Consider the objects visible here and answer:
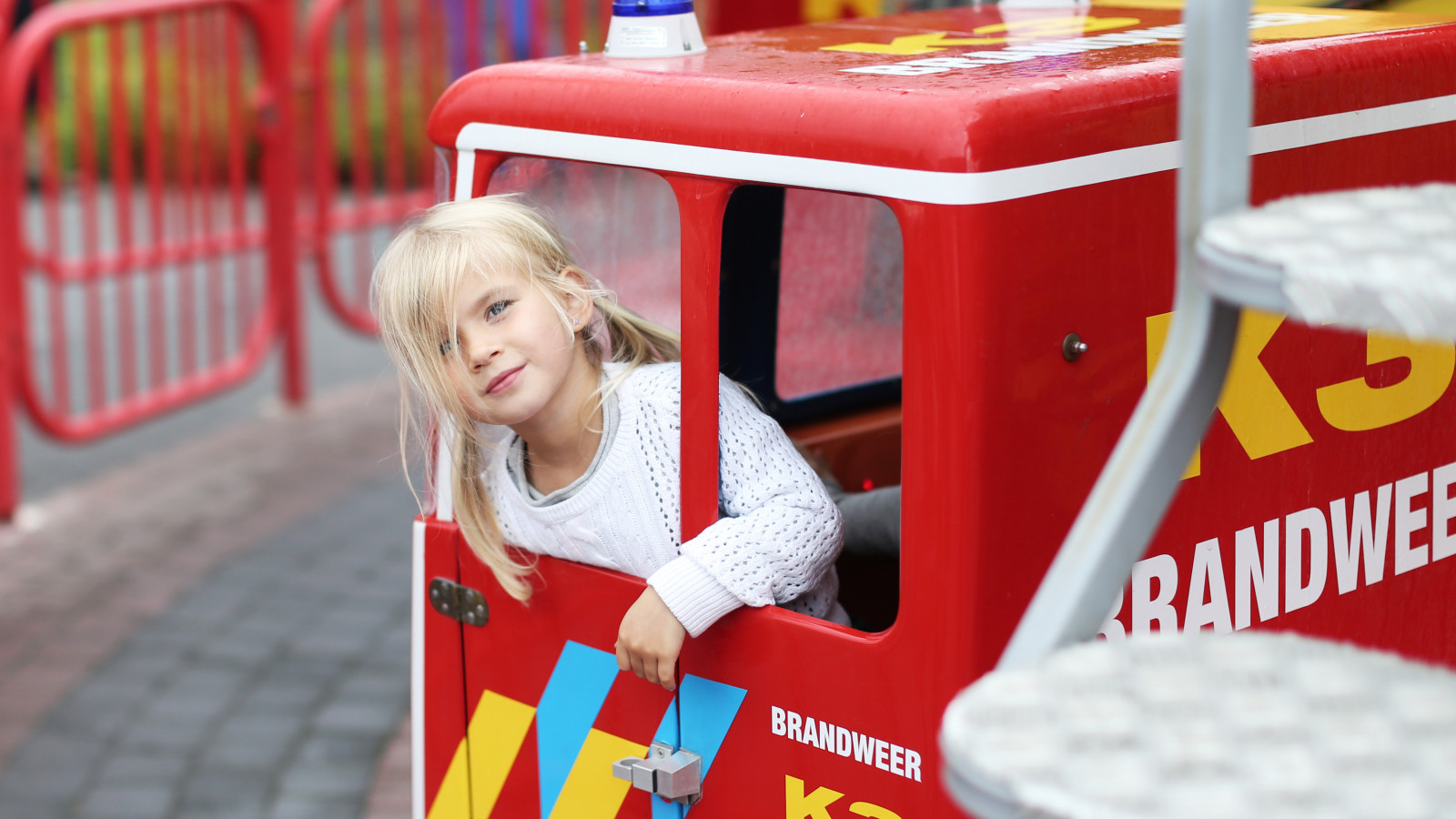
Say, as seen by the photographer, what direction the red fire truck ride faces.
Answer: facing away from the viewer and to the left of the viewer

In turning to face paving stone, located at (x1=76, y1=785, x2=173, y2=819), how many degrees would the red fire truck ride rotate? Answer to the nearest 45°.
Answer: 0° — it already faces it

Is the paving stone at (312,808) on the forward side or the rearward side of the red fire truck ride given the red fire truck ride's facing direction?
on the forward side

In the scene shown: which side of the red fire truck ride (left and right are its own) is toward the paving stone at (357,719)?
front

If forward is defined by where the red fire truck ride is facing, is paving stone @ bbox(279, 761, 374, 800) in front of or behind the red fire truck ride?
in front

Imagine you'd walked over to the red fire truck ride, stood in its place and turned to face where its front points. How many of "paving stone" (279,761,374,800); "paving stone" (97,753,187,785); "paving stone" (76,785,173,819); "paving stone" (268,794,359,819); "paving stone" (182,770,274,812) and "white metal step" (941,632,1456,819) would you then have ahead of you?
5

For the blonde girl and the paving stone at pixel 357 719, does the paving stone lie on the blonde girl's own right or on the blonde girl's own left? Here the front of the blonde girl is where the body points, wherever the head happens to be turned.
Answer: on the blonde girl's own right

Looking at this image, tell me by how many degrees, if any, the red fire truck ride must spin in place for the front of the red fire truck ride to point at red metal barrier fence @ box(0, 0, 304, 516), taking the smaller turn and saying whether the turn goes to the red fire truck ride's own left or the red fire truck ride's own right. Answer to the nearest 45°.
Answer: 0° — it already faces it

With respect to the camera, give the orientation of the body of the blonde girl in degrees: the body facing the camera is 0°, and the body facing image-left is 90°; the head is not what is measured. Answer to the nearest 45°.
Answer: approximately 45°

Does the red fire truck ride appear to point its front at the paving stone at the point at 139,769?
yes

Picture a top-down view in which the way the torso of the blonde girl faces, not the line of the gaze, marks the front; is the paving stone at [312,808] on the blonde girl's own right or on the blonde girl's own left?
on the blonde girl's own right

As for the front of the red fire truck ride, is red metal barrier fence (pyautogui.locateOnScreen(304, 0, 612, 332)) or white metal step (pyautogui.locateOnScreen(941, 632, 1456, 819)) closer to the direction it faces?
the red metal barrier fence

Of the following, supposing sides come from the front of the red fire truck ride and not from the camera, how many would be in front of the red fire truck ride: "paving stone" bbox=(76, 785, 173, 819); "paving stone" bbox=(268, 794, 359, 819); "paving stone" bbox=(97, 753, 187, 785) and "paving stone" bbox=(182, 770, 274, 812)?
4

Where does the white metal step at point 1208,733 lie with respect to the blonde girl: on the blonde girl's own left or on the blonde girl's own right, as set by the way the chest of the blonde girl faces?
on the blonde girl's own left

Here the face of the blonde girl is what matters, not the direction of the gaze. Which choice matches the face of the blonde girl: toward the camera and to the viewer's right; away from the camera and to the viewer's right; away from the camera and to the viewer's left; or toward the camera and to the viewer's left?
toward the camera and to the viewer's left

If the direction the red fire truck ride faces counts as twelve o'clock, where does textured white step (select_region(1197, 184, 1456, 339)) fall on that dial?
The textured white step is roughly at 7 o'clock from the red fire truck ride.
